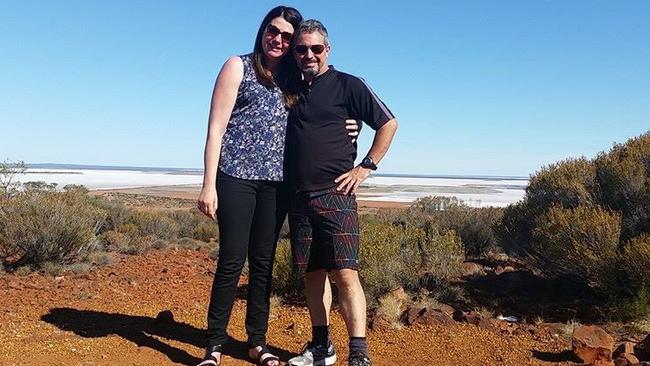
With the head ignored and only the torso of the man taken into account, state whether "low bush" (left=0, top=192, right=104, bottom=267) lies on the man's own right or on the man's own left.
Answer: on the man's own right

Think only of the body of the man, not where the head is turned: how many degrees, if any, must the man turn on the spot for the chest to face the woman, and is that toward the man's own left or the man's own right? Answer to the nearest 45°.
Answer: approximately 45° to the man's own right

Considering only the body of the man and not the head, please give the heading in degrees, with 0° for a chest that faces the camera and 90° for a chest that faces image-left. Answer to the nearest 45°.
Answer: approximately 45°

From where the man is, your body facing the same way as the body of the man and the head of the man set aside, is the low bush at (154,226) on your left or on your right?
on your right

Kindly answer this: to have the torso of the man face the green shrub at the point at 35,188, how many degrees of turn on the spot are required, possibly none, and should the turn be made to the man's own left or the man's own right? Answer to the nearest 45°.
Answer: approximately 90° to the man's own right
